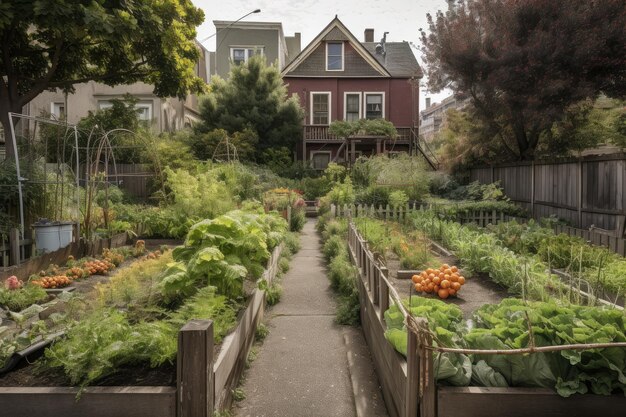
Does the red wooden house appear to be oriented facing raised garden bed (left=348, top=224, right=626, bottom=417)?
yes

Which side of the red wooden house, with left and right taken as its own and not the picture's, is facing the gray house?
right

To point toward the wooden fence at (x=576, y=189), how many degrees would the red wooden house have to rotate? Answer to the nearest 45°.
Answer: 0° — it already faces it

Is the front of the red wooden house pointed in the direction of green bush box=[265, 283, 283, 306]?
yes

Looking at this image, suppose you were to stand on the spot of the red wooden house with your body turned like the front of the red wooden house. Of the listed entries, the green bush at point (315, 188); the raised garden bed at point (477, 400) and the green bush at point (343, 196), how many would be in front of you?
3

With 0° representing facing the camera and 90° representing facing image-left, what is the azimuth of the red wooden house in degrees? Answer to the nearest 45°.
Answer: approximately 0°

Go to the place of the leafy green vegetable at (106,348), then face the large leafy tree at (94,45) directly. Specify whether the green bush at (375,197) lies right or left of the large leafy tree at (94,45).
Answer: right

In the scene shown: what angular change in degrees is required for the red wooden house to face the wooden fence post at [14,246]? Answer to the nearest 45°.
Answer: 0° — it already faces it

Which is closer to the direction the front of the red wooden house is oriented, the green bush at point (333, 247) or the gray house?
the green bush

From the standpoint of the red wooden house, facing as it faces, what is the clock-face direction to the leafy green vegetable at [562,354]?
The leafy green vegetable is roughly at 12 o'clock from the red wooden house.

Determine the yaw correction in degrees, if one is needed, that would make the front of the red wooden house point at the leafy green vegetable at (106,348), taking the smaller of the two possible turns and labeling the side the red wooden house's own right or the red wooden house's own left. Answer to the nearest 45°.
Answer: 0° — it already faces it

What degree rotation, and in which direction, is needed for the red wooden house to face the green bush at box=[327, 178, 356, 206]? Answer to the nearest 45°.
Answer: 0° — it already faces it
